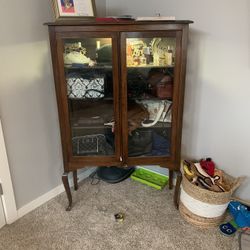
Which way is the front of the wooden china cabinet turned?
toward the camera

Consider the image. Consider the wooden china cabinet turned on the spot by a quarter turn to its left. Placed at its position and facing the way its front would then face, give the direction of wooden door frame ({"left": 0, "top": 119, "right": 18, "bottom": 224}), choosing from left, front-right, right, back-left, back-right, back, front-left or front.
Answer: back
